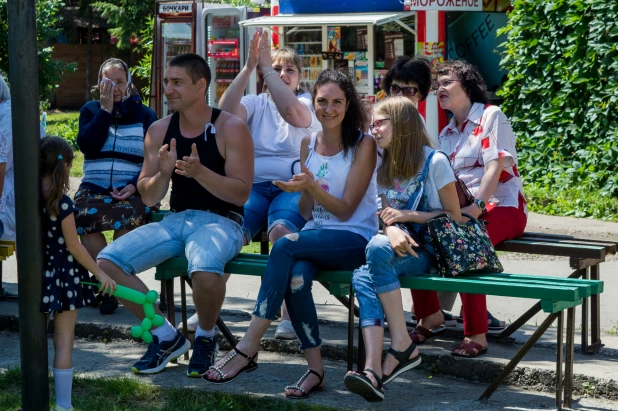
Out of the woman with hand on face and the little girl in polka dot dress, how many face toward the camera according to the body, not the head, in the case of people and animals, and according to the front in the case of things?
1

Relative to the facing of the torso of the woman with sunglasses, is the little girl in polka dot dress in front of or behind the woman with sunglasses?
in front

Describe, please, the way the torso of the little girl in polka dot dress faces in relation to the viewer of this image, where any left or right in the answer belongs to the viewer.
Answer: facing away from the viewer and to the right of the viewer

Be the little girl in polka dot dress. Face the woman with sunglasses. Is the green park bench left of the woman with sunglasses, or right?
right

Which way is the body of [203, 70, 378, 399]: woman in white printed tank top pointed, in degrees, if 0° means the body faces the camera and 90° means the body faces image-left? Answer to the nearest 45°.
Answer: approximately 45°

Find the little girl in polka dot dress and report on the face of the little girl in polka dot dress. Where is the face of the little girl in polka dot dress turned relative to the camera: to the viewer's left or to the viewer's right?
to the viewer's right

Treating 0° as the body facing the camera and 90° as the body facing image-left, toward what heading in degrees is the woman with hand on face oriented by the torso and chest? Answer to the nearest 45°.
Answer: approximately 0°

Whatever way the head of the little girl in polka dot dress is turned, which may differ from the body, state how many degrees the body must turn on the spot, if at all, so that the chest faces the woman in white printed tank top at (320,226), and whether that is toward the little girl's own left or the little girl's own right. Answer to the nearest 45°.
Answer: approximately 45° to the little girl's own right

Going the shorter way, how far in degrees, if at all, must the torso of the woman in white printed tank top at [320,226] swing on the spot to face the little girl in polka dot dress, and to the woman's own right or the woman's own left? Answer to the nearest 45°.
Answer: approximately 45° to the woman's own right

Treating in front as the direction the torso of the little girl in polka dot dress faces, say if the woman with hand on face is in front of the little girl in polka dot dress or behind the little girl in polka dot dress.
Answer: in front

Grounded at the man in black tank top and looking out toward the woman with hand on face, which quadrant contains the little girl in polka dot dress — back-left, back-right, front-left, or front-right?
back-left
